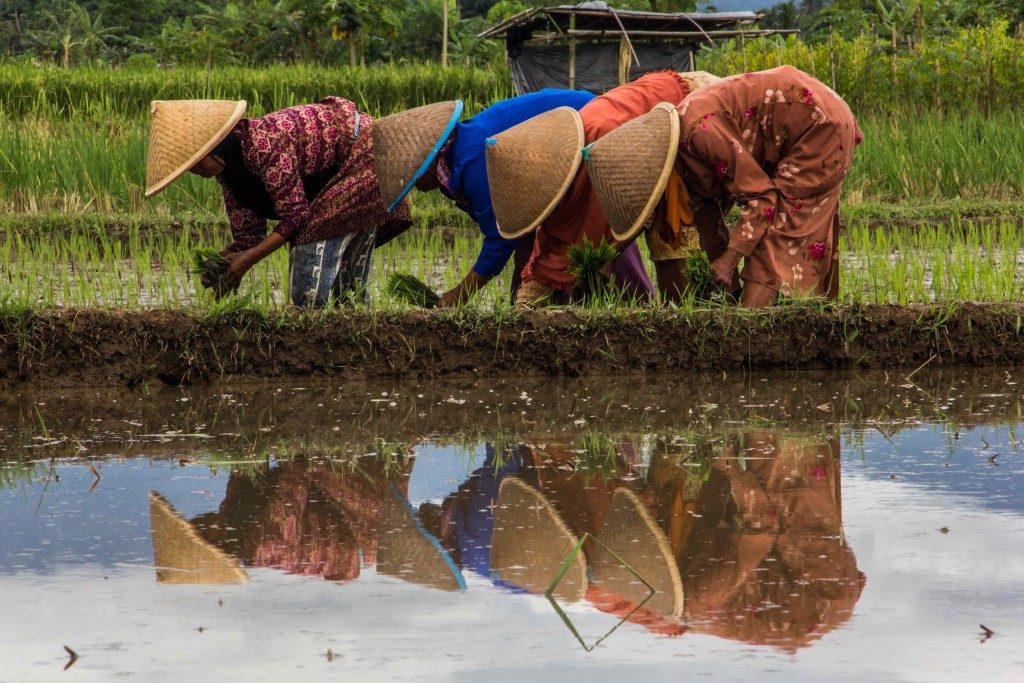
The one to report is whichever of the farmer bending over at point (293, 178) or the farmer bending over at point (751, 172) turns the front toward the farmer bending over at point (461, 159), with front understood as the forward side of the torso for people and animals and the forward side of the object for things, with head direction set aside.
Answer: the farmer bending over at point (751, 172)

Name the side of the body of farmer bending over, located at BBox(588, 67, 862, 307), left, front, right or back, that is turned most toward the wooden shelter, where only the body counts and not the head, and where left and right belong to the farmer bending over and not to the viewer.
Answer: right

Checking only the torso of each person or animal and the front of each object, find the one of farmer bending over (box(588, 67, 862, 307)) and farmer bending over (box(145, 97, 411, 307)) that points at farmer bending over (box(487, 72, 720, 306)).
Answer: farmer bending over (box(588, 67, 862, 307))

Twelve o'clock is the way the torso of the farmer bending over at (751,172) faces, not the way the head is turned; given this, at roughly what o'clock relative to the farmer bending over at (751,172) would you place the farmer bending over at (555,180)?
the farmer bending over at (555,180) is roughly at 12 o'clock from the farmer bending over at (751,172).

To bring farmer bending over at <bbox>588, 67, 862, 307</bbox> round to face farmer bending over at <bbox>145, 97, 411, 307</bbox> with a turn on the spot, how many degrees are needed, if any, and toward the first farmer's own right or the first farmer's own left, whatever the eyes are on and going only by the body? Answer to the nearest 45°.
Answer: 0° — they already face them

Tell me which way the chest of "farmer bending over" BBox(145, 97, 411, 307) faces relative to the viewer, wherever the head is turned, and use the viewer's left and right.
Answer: facing to the left of the viewer

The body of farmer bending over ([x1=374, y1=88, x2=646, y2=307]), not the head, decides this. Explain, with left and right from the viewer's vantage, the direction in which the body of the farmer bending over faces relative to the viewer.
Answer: facing to the left of the viewer

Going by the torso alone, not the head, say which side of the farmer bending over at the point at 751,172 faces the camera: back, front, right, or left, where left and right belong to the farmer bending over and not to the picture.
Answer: left

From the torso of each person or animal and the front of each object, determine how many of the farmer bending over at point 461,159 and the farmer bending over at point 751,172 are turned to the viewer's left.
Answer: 2

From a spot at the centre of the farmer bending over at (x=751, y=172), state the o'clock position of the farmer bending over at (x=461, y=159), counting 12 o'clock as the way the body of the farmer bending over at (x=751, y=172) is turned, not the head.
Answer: the farmer bending over at (x=461, y=159) is roughly at 12 o'clock from the farmer bending over at (x=751, y=172).

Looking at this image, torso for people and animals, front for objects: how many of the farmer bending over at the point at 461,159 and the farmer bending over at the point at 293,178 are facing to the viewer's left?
2

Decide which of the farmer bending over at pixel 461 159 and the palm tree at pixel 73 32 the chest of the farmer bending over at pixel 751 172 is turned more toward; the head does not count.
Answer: the farmer bending over
